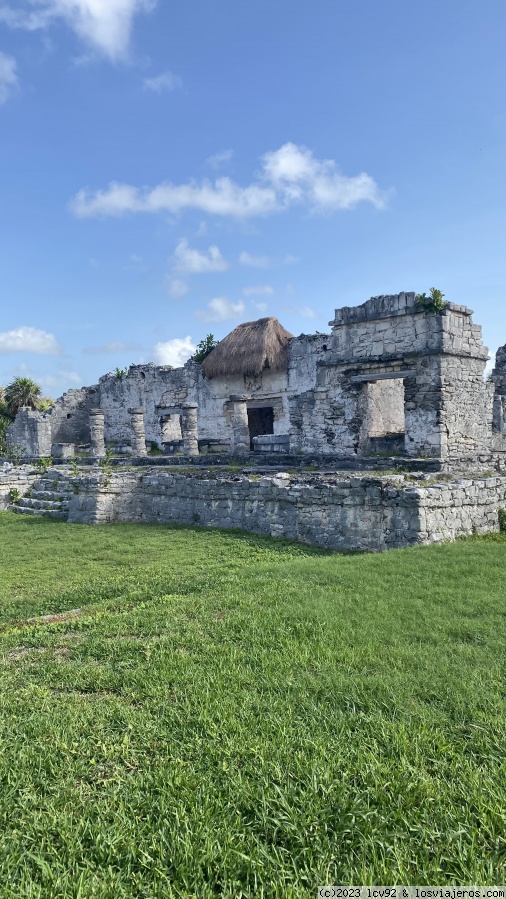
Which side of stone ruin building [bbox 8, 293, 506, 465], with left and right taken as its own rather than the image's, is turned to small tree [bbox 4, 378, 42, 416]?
right

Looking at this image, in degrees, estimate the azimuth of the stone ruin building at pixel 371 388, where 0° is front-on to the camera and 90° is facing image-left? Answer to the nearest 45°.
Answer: approximately 45°
